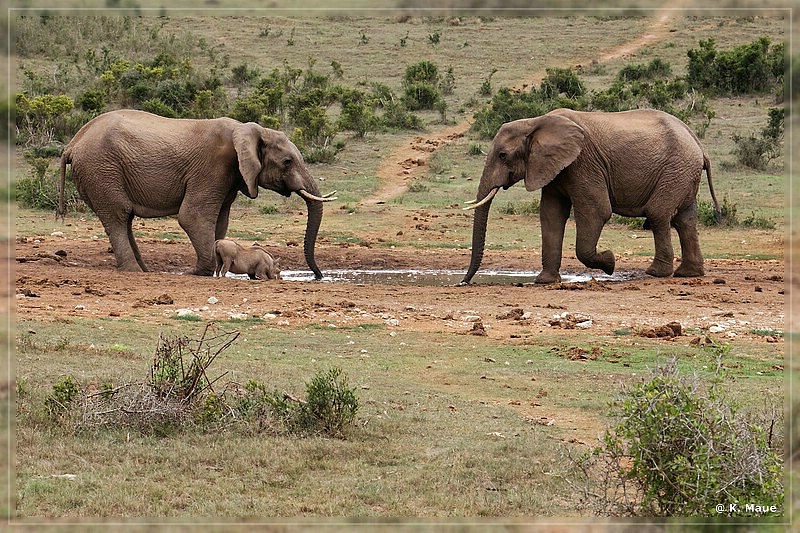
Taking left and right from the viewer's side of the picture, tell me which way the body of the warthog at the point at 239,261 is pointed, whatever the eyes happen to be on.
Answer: facing to the right of the viewer

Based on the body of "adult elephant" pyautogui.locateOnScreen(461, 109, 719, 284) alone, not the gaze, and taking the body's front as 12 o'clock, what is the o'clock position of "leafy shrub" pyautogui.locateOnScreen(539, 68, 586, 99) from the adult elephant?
The leafy shrub is roughly at 3 o'clock from the adult elephant.

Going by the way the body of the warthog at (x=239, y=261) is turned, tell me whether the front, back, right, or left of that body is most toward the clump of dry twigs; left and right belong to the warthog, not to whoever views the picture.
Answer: right

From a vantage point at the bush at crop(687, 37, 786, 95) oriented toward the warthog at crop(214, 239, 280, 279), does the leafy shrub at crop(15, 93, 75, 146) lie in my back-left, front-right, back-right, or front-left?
front-right

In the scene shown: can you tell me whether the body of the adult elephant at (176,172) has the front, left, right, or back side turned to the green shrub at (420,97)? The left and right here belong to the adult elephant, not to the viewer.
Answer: left

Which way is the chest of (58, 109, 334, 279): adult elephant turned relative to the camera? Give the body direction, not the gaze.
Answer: to the viewer's right

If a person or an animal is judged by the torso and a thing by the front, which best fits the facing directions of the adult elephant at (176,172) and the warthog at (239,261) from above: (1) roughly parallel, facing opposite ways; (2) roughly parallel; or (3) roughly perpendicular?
roughly parallel

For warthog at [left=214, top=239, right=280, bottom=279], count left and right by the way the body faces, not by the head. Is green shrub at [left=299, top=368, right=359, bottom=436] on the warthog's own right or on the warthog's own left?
on the warthog's own right

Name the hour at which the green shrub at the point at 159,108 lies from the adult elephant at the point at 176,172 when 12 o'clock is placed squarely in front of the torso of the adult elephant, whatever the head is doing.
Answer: The green shrub is roughly at 9 o'clock from the adult elephant.

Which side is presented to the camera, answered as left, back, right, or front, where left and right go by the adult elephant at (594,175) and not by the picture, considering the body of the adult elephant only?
left

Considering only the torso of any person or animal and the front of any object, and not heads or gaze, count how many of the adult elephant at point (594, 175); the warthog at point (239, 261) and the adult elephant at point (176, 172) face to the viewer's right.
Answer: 2
